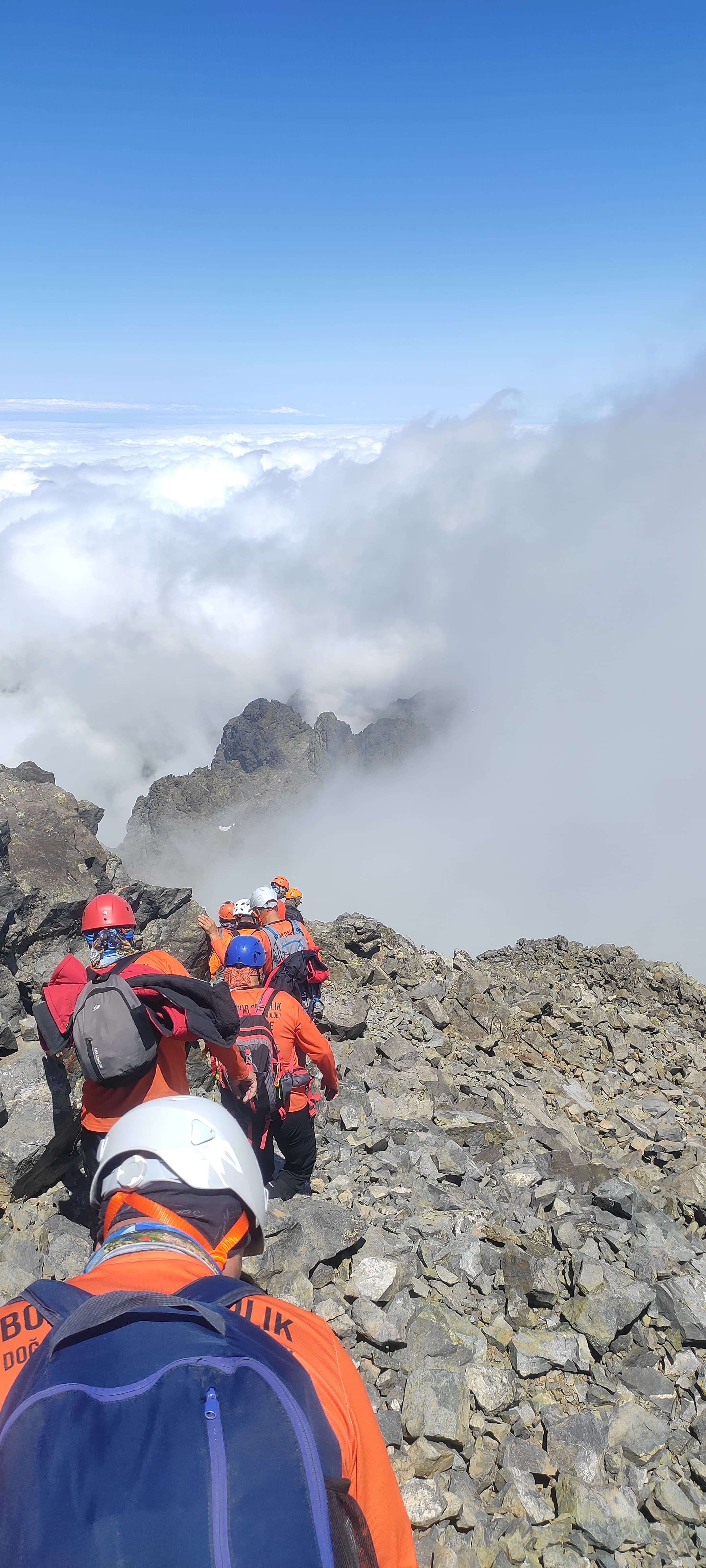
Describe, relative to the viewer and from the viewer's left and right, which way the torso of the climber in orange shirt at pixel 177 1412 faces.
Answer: facing away from the viewer

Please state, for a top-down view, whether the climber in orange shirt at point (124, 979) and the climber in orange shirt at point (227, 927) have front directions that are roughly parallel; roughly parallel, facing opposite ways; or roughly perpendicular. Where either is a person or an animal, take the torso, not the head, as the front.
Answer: roughly parallel

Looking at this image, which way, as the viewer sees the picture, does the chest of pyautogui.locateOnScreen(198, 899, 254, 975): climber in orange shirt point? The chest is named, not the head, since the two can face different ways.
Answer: away from the camera

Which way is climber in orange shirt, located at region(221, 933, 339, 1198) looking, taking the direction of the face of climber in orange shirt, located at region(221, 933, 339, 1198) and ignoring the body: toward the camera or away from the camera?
away from the camera

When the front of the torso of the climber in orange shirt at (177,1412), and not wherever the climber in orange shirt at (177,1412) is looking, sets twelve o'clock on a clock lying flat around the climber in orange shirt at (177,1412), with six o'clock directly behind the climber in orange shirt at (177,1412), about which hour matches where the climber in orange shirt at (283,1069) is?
the climber in orange shirt at (283,1069) is roughly at 12 o'clock from the climber in orange shirt at (177,1412).

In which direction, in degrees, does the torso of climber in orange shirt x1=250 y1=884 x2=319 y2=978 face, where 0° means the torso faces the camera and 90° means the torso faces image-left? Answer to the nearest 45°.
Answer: approximately 135°

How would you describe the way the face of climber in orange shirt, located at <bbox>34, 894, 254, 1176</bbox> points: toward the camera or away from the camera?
away from the camera

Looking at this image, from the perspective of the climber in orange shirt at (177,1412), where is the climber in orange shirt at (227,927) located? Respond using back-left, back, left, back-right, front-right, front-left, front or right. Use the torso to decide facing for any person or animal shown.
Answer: front

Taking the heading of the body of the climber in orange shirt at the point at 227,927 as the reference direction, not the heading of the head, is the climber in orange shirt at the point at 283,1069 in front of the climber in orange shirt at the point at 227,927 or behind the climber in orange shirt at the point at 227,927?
behind

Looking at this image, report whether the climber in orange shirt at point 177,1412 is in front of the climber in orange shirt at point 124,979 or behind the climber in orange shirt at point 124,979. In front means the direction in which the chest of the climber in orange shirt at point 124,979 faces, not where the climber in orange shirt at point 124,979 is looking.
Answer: behind

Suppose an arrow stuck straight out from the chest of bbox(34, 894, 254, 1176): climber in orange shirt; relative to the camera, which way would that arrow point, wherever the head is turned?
away from the camera

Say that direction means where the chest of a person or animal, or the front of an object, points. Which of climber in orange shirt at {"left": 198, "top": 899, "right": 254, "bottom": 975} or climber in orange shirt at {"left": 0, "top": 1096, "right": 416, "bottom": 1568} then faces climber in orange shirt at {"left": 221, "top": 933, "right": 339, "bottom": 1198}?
climber in orange shirt at {"left": 0, "top": 1096, "right": 416, "bottom": 1568}

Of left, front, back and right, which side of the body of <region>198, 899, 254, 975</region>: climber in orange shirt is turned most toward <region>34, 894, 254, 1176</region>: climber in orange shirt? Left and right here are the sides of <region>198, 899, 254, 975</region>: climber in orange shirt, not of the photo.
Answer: back

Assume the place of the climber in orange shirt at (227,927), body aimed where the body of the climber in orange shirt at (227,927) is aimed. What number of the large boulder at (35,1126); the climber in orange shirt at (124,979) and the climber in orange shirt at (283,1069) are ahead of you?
0

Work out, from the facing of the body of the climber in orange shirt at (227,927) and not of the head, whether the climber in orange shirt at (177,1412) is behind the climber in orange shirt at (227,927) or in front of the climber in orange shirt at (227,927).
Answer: behind

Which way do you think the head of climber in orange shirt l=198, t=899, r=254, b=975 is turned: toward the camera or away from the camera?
away from the camera
